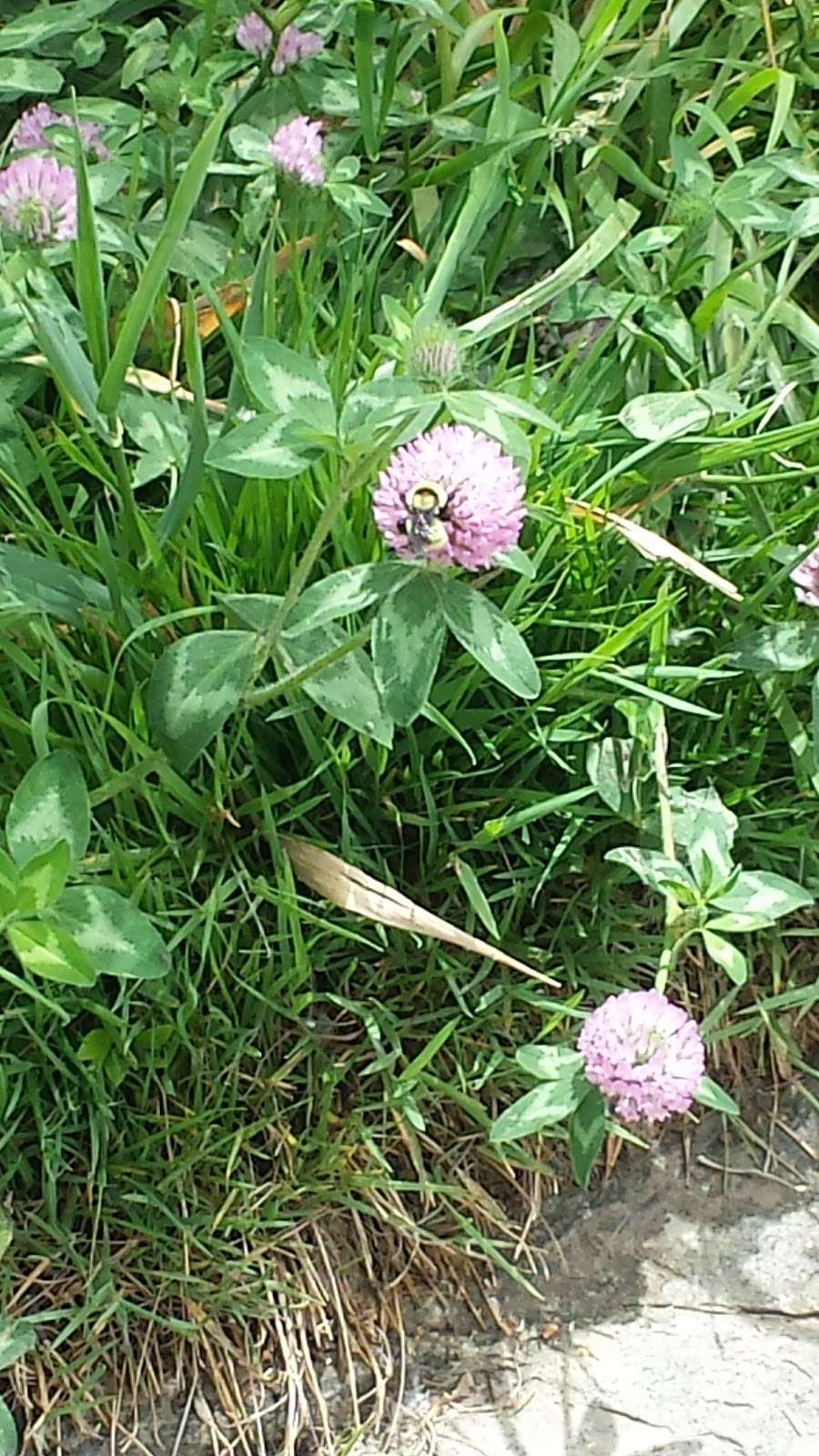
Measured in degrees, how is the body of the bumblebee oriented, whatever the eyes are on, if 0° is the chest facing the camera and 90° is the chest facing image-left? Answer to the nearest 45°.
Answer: approximately 180°
